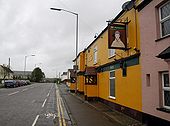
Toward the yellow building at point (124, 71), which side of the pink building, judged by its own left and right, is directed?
right

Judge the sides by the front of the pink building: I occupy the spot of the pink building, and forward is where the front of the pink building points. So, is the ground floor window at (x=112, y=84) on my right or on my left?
on my right

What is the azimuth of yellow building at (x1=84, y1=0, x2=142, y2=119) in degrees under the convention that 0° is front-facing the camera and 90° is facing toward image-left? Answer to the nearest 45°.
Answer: approximately 45°

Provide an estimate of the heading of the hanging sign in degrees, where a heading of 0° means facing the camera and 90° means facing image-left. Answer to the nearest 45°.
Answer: approximately 0°

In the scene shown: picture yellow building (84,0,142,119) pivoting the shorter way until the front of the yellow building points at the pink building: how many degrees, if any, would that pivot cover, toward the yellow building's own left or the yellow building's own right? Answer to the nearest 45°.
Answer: approximately 45° to the yellow building's own left

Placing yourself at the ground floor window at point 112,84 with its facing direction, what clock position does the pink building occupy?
The pink building is roughly at 10 o'clock from the ground floor window.

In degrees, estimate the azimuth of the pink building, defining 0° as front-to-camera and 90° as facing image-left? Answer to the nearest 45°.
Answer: approximately 45°
